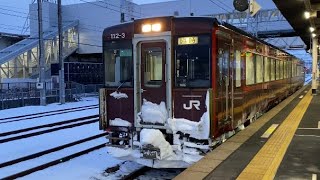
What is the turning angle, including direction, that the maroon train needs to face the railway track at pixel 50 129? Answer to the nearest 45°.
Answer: approximately 90° to its right

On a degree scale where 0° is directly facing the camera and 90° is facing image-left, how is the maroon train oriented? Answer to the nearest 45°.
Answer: approximately 45°

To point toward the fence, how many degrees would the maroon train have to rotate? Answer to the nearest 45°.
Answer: approximately 90° to its right

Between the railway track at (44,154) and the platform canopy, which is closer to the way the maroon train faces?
the railway track
